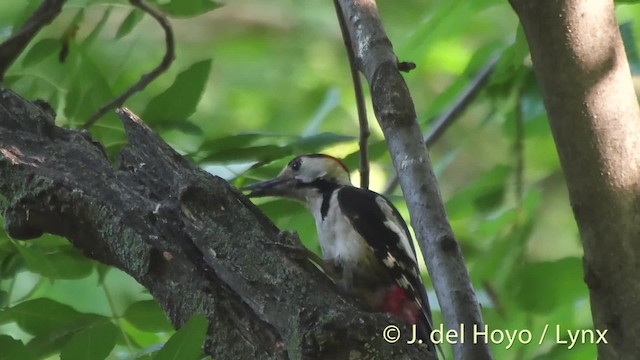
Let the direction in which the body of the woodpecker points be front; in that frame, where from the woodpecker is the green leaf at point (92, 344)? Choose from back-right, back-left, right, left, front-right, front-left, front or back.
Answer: front-left

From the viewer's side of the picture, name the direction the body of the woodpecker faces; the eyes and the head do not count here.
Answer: to the viewer's left

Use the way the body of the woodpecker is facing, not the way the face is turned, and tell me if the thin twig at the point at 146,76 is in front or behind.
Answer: in front

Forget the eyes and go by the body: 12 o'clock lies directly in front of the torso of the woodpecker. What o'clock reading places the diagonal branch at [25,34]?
The diagonal branch is roughly at 11 o'clock from the woodpecker.

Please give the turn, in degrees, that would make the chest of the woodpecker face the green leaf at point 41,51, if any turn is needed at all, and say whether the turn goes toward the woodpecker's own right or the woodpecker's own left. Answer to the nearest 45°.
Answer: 0° — it already faces it

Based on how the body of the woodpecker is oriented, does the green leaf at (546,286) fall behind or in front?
behind

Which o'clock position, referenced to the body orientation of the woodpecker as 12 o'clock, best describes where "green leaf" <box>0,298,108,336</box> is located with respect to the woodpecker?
The green leaf is roughly at 11 o'clock from the woodpecker.

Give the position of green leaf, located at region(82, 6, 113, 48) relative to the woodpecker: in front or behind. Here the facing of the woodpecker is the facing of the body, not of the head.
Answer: in front

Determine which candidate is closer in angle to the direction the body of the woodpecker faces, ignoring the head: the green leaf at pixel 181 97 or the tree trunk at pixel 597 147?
the green leaf
